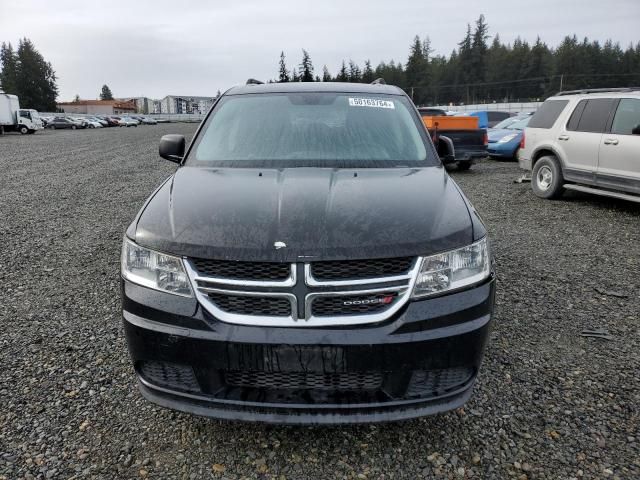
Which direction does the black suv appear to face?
toward the camera

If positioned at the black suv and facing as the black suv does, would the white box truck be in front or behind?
behind

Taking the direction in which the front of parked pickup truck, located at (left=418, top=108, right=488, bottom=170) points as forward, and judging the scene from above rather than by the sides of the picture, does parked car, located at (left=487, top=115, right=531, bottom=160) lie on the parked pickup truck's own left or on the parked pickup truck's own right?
on the parked pickup truck's own right

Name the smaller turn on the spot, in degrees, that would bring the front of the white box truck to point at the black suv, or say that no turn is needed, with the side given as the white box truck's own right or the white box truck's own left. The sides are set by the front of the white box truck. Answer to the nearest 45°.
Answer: approximately 45° to the white box truck's own right

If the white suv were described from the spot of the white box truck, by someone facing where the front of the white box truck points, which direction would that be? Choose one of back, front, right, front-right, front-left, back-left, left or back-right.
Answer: front-right

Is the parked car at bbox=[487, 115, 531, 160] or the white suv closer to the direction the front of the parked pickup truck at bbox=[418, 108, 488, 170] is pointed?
the parked car

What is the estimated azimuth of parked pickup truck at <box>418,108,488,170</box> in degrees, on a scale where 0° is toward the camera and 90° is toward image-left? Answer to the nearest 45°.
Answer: approximately 135°

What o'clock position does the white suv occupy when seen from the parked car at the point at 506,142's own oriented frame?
The white suv is roughly at 10 o'clock from the parked car.

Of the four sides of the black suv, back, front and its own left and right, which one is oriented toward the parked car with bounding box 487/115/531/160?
back

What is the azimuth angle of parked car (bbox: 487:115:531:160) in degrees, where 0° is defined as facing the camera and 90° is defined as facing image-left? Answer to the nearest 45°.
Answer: approximately 45°
